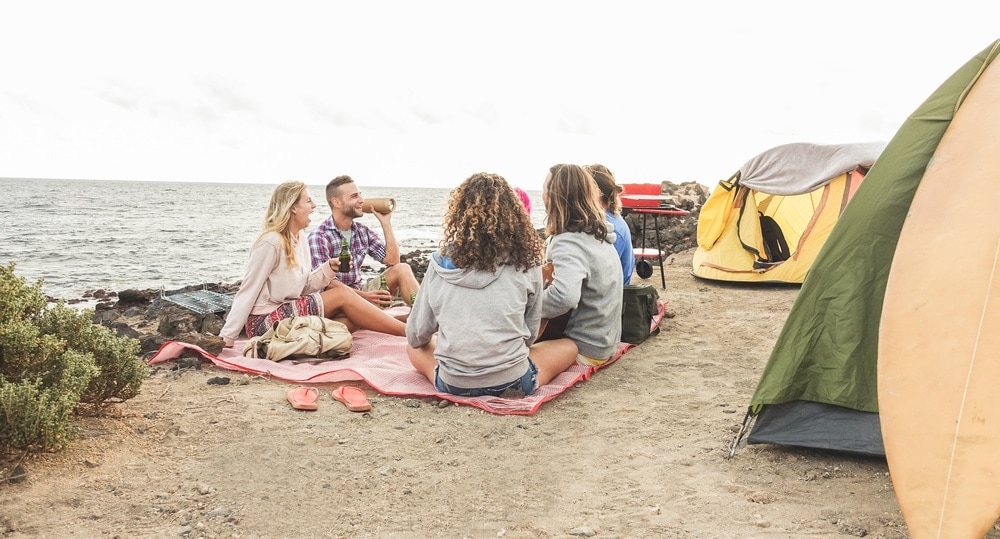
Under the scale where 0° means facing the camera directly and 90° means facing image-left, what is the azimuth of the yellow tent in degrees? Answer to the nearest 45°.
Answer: approximately 0°

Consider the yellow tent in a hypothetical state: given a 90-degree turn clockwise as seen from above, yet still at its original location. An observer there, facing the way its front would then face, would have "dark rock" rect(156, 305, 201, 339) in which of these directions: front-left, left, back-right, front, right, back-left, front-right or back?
front-left

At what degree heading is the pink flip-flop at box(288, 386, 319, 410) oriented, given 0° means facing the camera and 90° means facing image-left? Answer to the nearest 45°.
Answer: approximately 180°

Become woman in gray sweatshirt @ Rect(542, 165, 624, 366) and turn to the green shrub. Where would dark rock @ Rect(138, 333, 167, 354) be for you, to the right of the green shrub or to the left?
right

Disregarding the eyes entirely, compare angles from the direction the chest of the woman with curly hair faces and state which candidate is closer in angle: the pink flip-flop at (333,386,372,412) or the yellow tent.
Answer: the yellow tent

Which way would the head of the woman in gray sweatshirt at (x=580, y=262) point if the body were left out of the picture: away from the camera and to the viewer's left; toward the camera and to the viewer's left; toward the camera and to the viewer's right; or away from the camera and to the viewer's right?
away from the camera and to the viewer's left

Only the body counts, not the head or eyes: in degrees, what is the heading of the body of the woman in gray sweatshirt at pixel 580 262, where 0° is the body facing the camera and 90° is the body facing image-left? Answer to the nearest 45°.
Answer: approximately 135°

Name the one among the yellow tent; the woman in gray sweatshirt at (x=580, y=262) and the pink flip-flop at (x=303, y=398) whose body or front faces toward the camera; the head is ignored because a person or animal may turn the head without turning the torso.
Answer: the yellow tent

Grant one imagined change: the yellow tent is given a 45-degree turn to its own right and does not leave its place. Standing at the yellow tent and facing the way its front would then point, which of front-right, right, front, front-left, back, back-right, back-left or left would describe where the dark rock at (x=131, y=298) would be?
front-right

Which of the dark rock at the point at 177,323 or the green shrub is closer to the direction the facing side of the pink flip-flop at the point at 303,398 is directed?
the dark rock

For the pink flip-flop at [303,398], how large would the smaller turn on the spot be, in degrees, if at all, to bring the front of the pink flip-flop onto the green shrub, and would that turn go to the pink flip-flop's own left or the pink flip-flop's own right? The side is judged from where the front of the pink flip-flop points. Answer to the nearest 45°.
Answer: approximately 135° to the pink flip-flop's own left

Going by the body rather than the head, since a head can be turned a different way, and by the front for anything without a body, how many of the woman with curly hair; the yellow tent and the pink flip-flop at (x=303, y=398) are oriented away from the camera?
2

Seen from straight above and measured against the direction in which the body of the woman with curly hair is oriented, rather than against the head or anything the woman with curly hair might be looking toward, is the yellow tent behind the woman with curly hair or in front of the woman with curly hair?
in front

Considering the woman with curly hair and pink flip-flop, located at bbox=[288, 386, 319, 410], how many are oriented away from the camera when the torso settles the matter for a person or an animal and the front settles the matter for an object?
2

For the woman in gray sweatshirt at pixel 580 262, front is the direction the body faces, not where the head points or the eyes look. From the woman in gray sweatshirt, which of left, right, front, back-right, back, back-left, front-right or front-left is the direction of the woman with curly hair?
left

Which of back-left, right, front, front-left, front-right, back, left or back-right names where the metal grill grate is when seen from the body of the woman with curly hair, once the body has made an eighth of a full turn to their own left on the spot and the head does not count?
front
